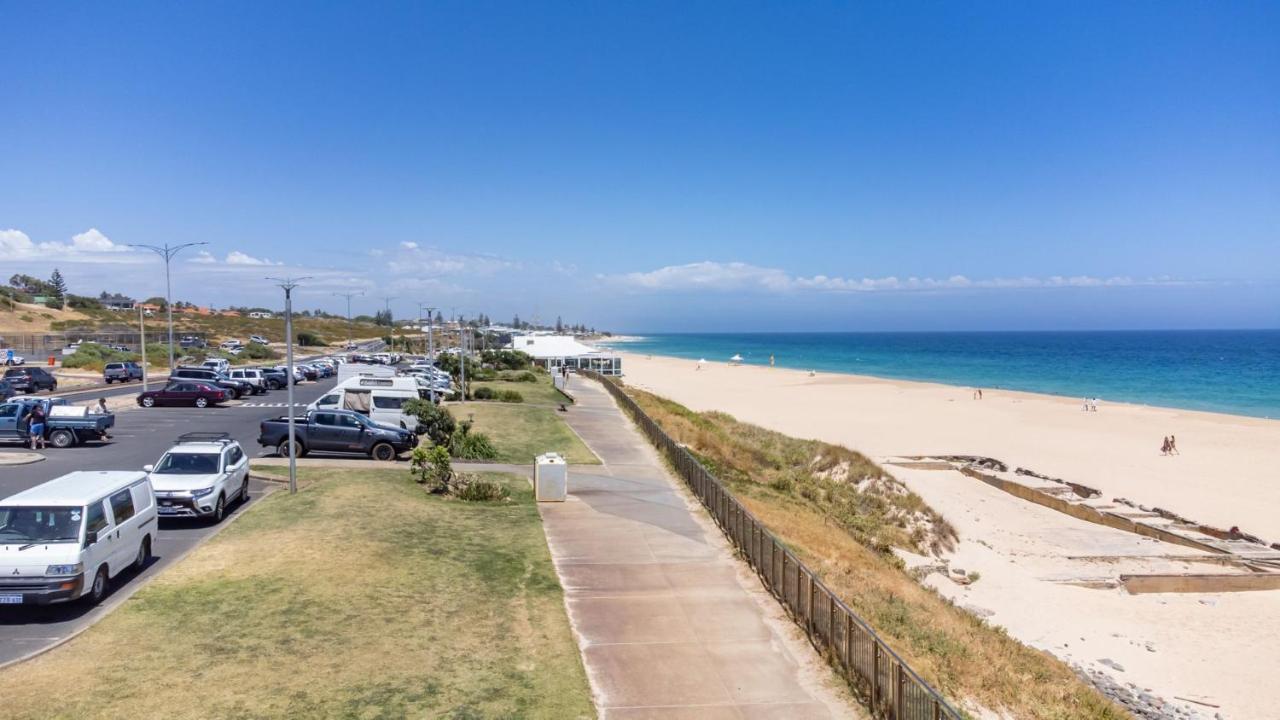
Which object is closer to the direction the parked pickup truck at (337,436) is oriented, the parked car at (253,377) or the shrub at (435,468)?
the shrub

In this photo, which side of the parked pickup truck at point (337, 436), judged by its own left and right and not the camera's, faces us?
right

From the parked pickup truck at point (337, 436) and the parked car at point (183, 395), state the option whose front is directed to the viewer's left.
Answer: the parked car at point (183, 395)

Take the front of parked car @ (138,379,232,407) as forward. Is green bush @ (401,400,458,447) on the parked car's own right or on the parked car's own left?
on the parked car's own left

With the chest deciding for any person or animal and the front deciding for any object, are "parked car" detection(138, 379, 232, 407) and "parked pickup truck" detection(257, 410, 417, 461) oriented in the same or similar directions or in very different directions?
very different directions

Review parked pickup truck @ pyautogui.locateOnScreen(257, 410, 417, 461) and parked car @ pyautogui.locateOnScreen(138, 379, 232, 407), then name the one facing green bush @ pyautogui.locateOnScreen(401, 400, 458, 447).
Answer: parked pickup truck @ pyautogui.locateOnScreen(257, 410, 417, 461)

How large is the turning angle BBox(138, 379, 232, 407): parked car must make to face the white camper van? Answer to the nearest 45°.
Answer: approximately 135° to its left

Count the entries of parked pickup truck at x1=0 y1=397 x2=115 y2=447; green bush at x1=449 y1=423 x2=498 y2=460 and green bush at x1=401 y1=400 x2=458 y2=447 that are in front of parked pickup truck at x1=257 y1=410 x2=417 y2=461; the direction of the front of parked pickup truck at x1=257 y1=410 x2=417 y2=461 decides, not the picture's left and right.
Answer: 2

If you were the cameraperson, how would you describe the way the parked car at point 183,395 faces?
facing to the left of the viewer
